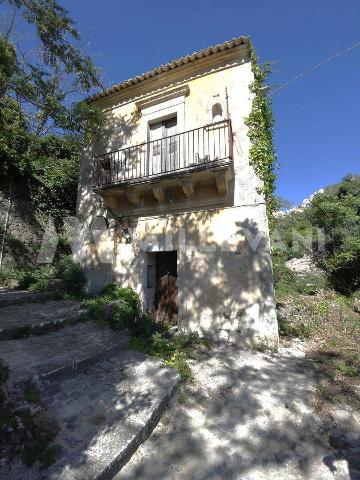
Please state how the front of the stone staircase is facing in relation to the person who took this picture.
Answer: facing the viewer and to the right of the viewer

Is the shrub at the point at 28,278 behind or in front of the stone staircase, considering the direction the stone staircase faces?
behind

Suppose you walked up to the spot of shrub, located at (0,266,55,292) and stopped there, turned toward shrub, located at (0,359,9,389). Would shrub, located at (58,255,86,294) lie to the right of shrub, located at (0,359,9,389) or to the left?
left

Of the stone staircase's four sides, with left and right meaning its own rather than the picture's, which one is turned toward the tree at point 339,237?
left

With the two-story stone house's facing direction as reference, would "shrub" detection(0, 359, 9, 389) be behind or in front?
in front

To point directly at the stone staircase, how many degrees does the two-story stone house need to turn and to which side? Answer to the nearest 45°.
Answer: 0° — it already faces it

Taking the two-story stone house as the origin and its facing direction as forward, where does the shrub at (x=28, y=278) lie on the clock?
The shrub is roughly at 2 o'clock from the two-story stone house.

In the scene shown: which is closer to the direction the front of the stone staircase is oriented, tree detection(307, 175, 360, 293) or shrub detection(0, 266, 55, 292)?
the tree

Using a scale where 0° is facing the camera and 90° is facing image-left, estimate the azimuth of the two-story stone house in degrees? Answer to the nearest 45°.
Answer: approximately 45°

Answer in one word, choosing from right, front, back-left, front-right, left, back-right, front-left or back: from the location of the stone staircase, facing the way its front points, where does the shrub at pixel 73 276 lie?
back-left

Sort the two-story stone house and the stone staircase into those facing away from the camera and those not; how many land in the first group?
0

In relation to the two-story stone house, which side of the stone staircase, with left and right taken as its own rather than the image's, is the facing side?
left

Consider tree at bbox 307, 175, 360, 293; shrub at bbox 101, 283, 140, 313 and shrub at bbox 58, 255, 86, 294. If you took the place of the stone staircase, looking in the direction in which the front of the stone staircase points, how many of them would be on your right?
0

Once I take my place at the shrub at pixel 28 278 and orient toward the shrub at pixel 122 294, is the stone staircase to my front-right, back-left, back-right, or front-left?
front-right
